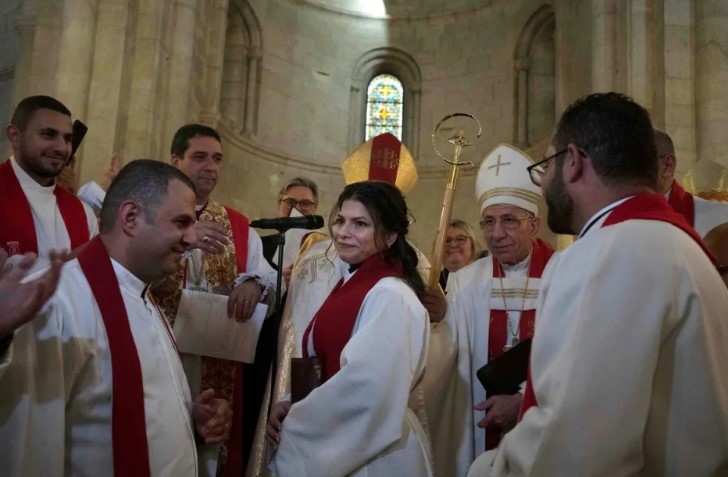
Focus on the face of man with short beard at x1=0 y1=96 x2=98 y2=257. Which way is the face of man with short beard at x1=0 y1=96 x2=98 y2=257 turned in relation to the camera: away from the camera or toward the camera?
toward the camera

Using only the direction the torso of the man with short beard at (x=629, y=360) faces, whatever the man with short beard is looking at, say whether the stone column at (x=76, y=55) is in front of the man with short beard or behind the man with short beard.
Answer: in front

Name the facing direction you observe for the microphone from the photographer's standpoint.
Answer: facing to the right of the viewer

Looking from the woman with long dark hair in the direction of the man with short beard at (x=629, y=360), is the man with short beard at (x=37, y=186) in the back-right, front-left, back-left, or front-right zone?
back-right

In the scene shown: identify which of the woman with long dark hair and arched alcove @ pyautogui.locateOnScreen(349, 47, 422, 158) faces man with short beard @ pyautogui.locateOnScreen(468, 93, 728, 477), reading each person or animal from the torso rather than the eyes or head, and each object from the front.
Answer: the arched alcove

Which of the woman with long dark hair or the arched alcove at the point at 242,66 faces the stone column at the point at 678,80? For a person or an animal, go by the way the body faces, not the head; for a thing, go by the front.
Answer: the arched alcove

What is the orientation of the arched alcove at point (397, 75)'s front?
toward the camera

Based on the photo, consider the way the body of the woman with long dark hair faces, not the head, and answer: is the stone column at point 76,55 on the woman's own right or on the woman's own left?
on the woman's own right

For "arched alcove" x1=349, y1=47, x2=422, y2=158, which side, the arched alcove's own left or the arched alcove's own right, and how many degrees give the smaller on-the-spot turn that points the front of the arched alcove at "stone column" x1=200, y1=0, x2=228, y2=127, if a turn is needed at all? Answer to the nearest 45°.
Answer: approximately 45° to the arched alcove's own right

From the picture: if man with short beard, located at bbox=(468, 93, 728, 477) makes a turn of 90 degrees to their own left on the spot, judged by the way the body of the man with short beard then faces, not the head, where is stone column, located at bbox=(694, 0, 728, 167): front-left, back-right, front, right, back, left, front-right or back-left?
back-right

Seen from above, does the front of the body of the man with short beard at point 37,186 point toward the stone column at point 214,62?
no
